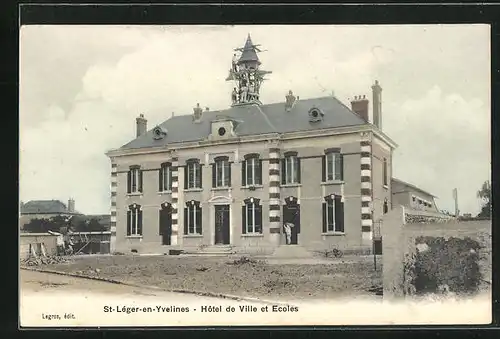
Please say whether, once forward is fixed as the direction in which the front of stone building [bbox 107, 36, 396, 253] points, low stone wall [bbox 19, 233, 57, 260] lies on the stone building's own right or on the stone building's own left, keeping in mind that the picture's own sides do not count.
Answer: on the stone building's own right

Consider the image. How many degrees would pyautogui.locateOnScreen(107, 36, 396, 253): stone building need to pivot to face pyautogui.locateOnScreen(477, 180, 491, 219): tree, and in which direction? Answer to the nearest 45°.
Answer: approximately 90° to its left

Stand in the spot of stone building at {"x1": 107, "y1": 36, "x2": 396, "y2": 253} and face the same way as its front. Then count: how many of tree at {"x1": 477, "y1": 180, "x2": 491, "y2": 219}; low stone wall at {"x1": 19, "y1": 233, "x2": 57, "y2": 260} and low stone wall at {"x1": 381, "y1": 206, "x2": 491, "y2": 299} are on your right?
1

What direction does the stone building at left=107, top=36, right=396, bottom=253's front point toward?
toward the camera
